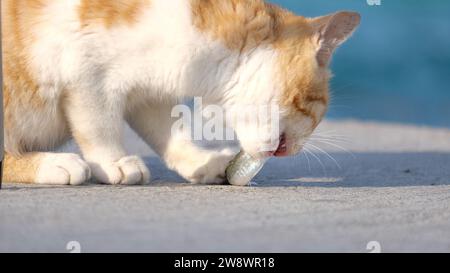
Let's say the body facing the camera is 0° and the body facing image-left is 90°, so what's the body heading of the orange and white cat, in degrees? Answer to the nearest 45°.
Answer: approximately 270°
